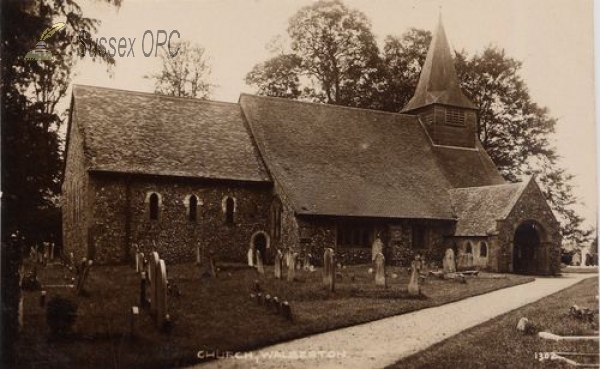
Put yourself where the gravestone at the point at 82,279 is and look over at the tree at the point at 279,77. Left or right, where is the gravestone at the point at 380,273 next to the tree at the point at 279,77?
right

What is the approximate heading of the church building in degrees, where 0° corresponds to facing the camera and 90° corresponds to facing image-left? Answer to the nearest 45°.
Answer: approximately 315°

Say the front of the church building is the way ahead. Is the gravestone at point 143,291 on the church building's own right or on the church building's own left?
on the church building's own right

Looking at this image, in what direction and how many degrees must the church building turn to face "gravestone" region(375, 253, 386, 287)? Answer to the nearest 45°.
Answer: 0° — it already faces it

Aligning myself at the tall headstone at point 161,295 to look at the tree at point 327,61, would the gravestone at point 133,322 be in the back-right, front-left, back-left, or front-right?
back-left

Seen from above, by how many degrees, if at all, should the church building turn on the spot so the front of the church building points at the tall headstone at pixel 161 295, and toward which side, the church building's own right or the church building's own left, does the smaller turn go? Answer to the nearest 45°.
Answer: approximately 45° to the church building's own right

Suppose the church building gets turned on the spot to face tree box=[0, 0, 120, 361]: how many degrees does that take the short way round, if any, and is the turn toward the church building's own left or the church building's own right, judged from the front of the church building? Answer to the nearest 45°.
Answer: approximately 45° to the church building's own right

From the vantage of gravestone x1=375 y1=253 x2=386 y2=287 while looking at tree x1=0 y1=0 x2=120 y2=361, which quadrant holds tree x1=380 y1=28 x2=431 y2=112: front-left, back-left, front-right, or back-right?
back-right

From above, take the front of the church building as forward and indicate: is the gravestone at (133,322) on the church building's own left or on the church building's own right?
on the church building's own right

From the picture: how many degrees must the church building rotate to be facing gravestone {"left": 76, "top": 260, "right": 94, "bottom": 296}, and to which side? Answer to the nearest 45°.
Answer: approximately 45° to its right

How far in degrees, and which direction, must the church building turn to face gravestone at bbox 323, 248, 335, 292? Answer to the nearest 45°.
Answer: approximately 45° to its right
